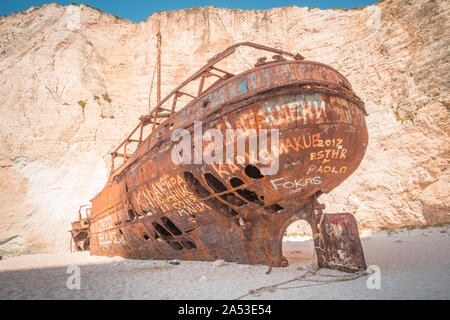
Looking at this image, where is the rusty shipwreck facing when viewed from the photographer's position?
facing away from the viewer and to the left of the viewer
